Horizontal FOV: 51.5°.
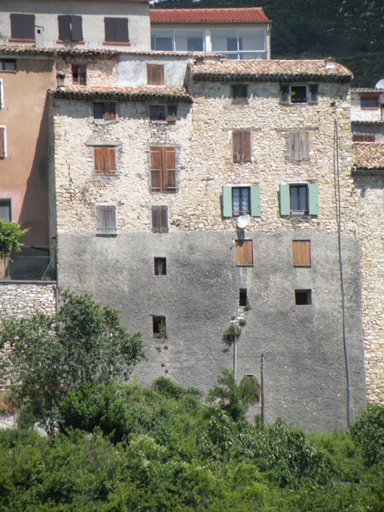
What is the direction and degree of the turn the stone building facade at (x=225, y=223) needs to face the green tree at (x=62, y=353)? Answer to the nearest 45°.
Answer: approximately 45° to its right

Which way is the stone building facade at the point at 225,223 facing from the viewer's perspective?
toward the camera

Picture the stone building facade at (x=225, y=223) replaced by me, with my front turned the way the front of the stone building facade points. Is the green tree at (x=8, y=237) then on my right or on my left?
on my right
